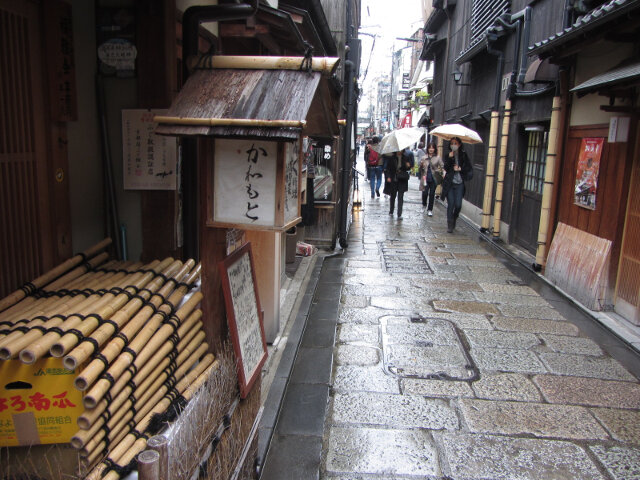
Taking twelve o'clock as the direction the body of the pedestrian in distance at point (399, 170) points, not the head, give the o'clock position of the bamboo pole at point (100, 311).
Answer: The bamboo pole is roughly at 12 o'clock from the pedestrian in distance.

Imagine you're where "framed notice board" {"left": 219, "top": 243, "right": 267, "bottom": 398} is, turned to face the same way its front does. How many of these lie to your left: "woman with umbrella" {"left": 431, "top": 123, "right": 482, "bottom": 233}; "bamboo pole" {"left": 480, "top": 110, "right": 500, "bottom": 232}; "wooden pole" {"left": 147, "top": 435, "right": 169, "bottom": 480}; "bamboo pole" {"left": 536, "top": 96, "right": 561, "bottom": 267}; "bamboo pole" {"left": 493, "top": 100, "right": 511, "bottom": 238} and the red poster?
5

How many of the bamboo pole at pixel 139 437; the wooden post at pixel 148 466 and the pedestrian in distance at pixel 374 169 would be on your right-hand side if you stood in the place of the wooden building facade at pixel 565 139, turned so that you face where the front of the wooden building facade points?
1

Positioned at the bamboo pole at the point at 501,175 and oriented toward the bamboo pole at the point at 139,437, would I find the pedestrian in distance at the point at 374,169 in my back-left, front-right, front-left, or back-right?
back-right

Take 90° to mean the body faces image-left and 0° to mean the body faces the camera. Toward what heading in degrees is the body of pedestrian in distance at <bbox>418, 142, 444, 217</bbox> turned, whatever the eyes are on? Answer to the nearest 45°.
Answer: approximately 0°

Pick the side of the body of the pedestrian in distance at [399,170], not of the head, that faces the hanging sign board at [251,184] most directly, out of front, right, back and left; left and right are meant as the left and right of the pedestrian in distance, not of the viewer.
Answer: front

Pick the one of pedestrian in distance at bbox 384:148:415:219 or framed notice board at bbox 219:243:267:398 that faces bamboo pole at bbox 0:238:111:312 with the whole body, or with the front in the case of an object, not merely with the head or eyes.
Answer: the pedestrian in distance

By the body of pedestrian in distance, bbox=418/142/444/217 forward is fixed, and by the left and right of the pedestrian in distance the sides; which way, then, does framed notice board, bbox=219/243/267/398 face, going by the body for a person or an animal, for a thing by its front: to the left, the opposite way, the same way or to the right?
to the left

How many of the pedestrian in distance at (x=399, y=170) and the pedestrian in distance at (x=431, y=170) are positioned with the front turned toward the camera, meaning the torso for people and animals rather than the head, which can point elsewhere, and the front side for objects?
2

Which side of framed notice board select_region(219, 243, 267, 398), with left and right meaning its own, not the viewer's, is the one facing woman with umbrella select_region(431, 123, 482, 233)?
left

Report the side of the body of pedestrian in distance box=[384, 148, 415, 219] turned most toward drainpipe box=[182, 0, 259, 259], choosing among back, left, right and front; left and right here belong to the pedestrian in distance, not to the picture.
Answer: front

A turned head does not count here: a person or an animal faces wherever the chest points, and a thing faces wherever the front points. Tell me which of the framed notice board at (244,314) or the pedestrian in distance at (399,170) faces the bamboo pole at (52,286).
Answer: the pedestrian in distance

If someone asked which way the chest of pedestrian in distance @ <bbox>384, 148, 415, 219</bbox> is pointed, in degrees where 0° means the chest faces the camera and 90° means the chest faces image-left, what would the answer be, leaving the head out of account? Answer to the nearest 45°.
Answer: approximately 0°
